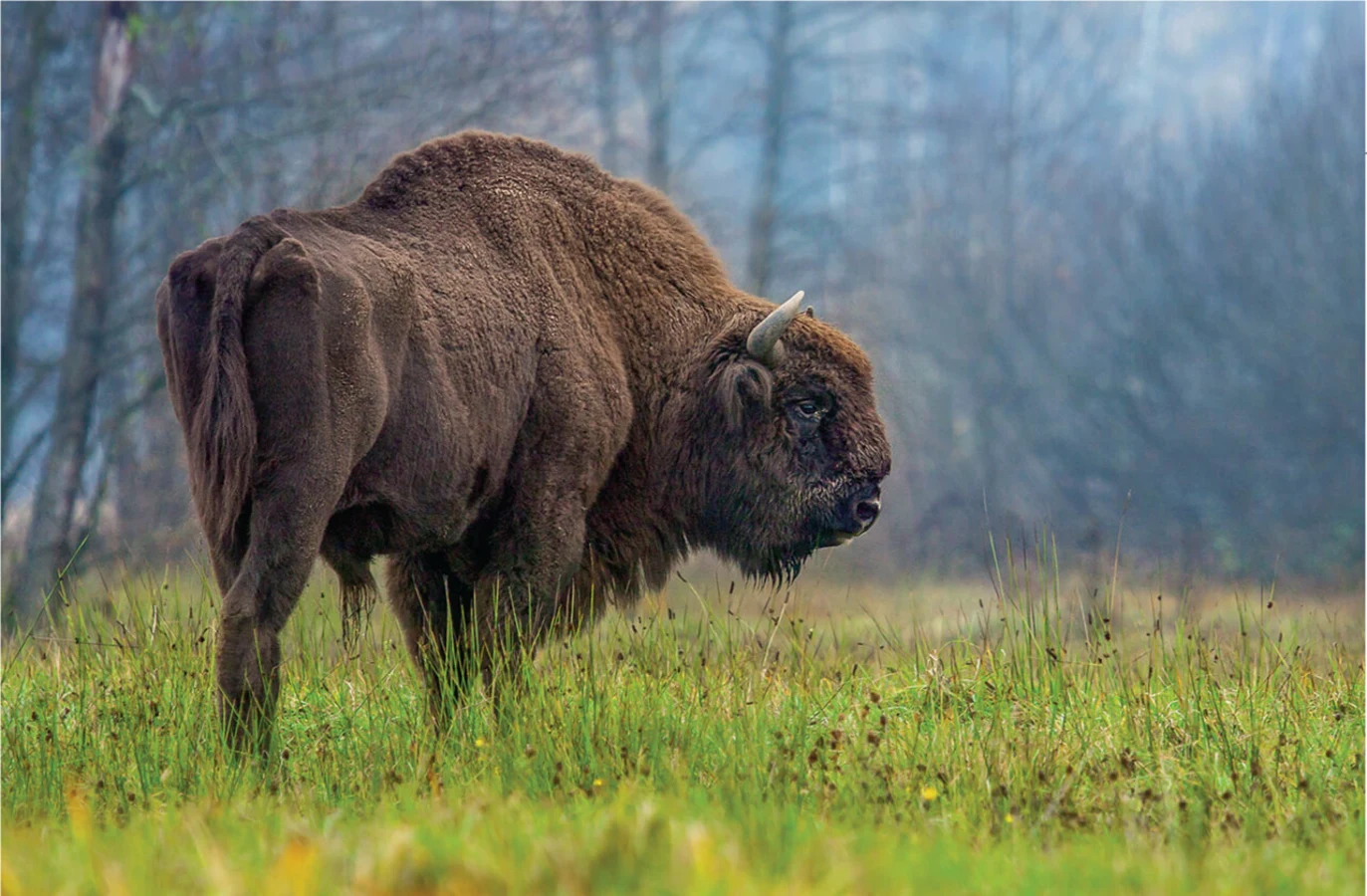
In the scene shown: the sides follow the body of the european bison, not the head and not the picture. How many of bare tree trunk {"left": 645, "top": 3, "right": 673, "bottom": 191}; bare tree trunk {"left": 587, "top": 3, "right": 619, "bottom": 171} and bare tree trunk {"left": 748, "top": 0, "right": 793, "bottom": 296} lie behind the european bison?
0

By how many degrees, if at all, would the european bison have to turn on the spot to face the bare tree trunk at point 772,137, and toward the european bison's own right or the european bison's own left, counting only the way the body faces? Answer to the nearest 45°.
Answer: approximately 45° to the european bison's own left

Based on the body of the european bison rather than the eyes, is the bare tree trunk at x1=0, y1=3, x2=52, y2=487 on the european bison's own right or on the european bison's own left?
on the european bison's own left

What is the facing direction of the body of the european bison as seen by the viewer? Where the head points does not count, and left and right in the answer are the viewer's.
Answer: facing away from the viewer and to the right of the viewer

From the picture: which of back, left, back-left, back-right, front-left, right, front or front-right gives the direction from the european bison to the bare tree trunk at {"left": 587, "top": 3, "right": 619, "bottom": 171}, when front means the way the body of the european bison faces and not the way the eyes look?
front-left

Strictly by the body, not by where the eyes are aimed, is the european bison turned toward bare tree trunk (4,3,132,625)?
no
